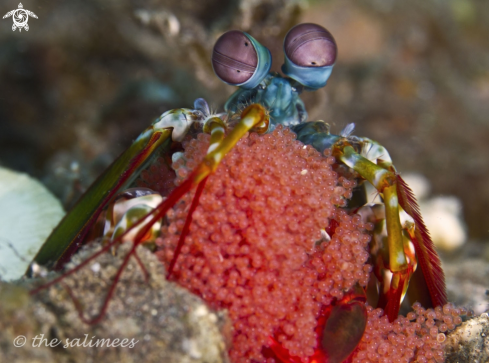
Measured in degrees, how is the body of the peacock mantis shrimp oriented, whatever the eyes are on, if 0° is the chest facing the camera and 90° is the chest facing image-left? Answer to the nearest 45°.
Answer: approximately 0°

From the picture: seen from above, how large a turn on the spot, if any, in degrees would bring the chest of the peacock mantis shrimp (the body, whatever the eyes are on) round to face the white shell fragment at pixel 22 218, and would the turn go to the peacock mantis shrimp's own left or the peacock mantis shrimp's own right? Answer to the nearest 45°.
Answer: approximately 135° to the peacock mantis shrimp's own right
